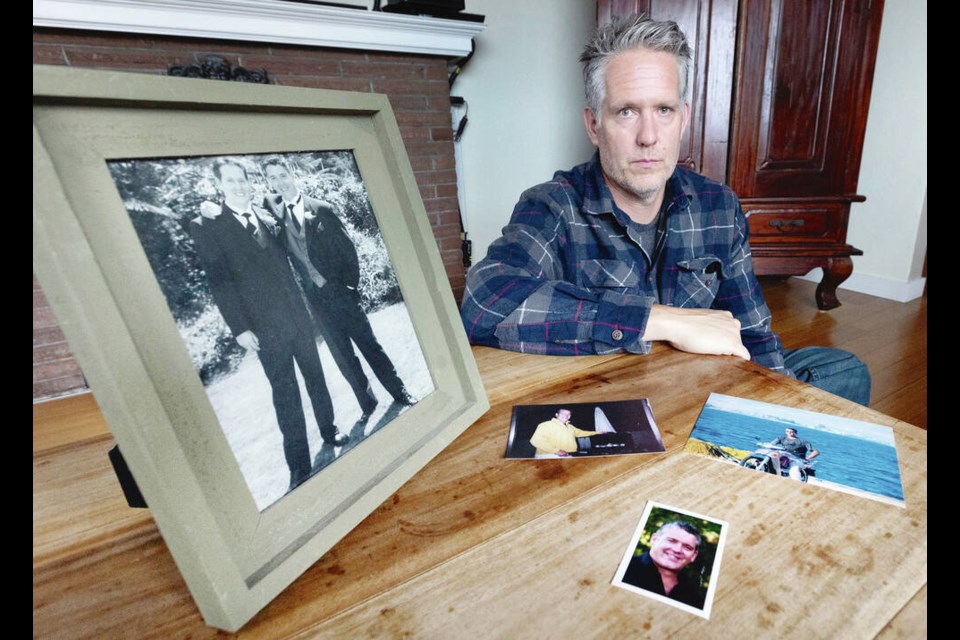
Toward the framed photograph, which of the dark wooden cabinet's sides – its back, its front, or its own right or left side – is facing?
front

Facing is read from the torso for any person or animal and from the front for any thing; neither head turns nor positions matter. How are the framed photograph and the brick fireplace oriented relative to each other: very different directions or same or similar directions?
same or similar directions

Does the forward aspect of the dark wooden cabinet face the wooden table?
yes

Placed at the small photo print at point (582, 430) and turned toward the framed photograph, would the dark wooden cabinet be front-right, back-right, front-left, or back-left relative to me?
back-right

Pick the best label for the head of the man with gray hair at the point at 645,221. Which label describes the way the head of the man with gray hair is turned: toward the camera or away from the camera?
toward the camera

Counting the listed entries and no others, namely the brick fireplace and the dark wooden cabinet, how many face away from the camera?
0

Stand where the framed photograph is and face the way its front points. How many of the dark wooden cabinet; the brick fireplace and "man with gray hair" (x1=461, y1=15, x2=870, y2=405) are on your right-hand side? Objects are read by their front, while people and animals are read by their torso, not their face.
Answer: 0

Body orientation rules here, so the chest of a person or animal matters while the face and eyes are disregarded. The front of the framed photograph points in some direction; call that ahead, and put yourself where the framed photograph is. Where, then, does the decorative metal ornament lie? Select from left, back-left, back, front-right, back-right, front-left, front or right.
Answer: back-left

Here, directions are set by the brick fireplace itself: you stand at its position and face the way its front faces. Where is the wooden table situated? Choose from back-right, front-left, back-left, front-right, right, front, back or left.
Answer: front-right

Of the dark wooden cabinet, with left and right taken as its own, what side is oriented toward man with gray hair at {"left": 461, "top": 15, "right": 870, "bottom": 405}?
front

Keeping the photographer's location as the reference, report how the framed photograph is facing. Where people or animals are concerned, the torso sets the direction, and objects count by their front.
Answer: facing the viewer and to the right of the viewer

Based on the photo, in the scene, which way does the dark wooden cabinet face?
toward the camera
